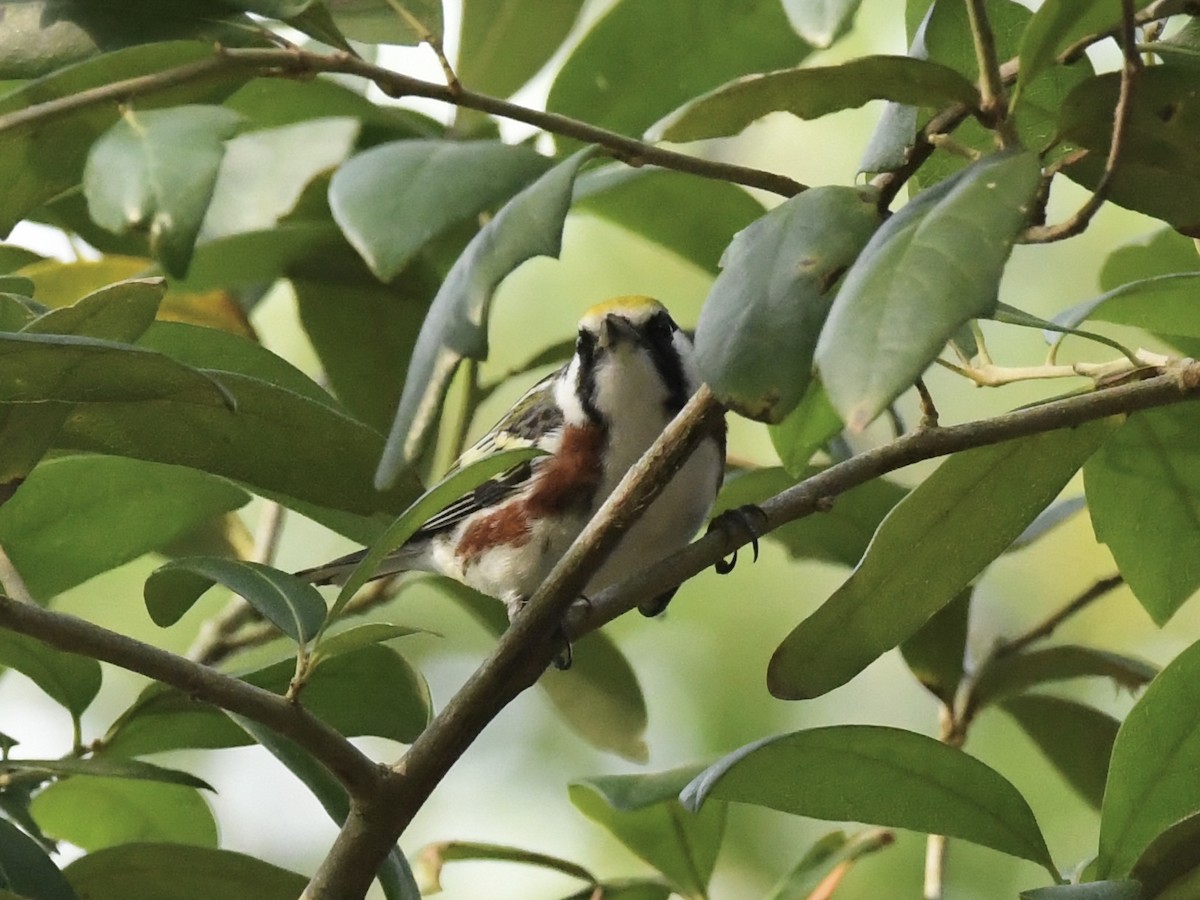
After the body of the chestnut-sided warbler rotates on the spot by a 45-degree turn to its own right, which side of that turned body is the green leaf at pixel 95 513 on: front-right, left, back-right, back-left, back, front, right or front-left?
front-right

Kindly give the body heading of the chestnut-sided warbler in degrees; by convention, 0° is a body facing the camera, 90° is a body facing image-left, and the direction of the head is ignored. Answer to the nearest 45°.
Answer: approximately 315°

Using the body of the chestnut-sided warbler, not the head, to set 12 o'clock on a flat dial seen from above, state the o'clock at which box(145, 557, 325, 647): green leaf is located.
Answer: The green leaf is roughly at 4 o'clock from the chestnut-sided warbler.

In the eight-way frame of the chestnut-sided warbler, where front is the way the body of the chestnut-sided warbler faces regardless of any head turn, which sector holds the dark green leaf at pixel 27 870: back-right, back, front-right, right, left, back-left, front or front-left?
right

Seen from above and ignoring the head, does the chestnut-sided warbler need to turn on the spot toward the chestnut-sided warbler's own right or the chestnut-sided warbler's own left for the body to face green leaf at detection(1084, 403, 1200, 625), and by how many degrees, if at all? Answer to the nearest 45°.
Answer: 0° — it already faces it
